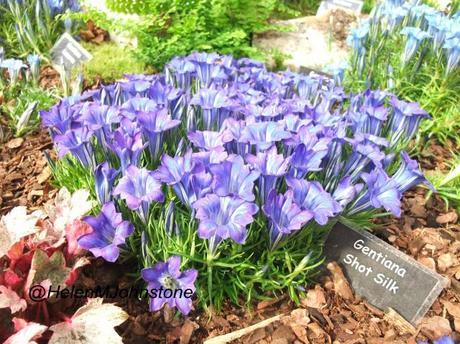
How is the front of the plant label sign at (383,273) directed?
toward the camera

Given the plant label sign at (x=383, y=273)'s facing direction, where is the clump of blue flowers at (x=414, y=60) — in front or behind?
behind

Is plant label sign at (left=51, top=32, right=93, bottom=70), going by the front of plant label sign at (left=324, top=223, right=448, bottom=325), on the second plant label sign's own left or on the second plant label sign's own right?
on the second plant label sign's own right

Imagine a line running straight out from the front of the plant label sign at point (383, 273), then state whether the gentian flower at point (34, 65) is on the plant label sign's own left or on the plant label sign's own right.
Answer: on the plant label sign's own right

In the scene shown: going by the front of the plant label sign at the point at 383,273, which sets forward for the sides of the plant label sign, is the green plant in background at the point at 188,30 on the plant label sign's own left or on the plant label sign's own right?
on the plant label sign's own right

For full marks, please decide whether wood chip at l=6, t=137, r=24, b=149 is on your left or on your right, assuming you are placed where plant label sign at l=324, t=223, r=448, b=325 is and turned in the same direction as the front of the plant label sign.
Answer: on your right

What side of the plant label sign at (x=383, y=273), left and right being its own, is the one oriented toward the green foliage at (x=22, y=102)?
right

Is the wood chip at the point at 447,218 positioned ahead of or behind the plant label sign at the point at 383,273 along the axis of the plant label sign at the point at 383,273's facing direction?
behind

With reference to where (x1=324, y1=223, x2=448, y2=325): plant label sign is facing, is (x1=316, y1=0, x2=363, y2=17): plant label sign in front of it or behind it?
behind
